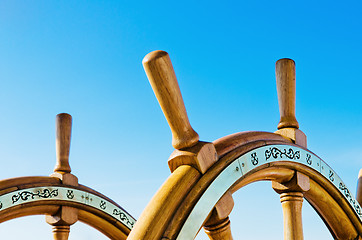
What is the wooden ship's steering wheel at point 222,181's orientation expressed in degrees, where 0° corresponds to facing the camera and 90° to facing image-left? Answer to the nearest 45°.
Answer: approximately 315°
